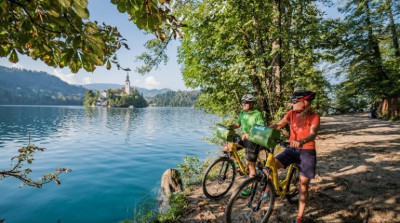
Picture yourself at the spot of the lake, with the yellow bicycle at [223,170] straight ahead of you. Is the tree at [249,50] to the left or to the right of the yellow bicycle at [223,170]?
left

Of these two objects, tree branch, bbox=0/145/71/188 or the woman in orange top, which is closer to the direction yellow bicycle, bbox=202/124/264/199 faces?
the tree branch

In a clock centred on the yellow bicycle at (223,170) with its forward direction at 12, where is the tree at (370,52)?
The tree is roughly at 6 o'clock from the yellow bicycle.

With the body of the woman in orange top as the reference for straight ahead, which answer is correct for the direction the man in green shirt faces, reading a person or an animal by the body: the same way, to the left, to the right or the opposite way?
the same way

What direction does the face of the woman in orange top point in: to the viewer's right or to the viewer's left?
to the viewer's left

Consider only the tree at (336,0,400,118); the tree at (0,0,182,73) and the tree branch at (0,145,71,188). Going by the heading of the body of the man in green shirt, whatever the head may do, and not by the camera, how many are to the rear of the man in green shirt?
1

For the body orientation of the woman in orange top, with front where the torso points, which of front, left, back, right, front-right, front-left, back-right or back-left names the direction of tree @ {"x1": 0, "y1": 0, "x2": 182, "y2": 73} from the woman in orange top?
front

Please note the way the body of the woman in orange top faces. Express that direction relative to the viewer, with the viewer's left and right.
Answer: facing the viewer and to the left of the viewer

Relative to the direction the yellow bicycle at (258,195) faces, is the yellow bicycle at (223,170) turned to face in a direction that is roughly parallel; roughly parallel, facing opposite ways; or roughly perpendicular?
roughly parallel

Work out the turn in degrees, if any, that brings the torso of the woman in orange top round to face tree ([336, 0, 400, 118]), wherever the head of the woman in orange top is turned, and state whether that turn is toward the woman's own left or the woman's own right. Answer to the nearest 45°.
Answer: approximately 135° to the woman's own right

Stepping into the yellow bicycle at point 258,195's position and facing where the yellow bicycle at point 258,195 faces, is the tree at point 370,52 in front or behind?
behind

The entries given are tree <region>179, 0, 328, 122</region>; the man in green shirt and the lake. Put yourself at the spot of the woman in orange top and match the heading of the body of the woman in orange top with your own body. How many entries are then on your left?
0

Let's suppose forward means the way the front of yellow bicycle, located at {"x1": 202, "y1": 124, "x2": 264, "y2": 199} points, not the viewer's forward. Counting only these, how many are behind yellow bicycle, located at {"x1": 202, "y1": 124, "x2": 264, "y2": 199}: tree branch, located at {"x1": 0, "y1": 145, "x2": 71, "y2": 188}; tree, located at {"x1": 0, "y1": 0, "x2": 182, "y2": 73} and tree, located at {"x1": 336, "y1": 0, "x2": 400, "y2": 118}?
1

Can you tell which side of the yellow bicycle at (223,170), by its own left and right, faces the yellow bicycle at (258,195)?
left

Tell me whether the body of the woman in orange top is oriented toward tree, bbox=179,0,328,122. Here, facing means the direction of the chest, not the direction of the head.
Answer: no

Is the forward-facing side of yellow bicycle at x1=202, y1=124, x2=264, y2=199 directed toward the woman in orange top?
no

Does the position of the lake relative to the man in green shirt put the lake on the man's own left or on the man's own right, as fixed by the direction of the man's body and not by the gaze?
on the man's own right
